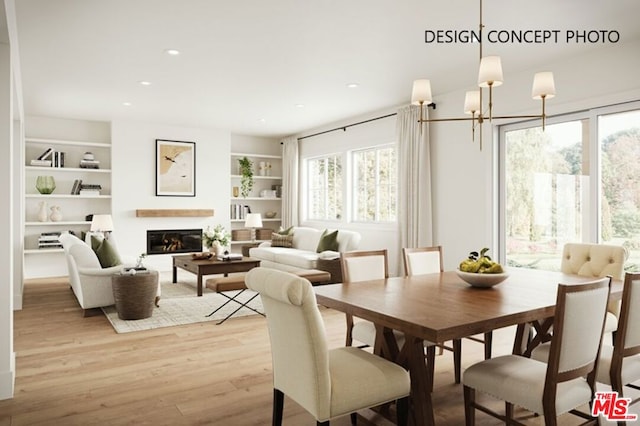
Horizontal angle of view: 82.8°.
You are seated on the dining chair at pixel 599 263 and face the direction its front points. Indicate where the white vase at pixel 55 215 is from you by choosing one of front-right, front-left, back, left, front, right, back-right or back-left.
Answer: front-right

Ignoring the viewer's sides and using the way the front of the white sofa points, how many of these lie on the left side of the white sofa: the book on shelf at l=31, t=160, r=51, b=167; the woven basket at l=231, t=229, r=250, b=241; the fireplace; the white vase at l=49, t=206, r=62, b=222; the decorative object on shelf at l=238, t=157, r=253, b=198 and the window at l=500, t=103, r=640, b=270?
1

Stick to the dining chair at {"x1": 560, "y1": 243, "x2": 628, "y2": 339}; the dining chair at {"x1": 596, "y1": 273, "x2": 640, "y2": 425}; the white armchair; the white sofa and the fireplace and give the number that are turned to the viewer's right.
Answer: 1

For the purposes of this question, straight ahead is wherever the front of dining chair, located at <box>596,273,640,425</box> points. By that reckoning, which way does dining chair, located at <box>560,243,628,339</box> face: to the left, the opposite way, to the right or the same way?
to the left

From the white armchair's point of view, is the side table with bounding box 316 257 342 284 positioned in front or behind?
in front

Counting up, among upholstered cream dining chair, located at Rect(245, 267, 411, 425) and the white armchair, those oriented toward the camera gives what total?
0

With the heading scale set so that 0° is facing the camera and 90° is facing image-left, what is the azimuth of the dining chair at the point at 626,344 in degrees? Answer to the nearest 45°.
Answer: approximately 135°

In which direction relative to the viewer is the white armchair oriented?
to the viewer's right

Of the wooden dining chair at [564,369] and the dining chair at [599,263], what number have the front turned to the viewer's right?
0

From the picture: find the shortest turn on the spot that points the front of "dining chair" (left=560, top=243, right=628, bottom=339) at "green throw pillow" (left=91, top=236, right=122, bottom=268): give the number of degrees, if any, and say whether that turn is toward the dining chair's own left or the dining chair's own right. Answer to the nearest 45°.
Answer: approximately 45° to the dining chair's own right

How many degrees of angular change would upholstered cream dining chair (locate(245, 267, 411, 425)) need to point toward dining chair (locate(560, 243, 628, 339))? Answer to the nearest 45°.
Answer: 0° — it already faces it

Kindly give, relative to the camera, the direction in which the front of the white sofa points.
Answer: facing the viewer and to the left of the viewer

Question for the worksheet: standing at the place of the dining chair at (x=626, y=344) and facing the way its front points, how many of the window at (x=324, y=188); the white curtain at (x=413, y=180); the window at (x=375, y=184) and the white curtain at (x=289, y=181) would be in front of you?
4

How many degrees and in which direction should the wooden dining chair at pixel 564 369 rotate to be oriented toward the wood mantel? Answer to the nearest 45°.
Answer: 0° — it already faces it

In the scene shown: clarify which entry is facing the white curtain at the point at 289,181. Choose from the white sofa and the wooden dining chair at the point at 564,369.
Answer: the wooden dining chair

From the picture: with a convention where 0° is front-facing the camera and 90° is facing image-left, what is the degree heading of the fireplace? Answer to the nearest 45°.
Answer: approximately 0°
